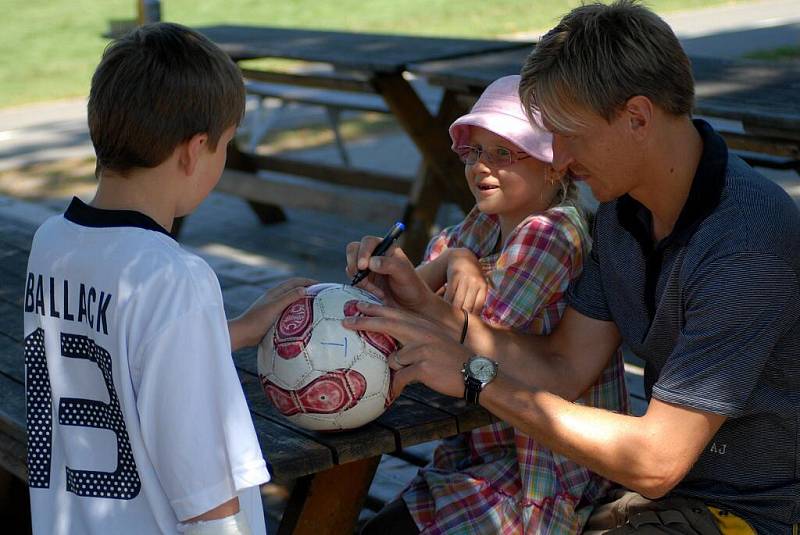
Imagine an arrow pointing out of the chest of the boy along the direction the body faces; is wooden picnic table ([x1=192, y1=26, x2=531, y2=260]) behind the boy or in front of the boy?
in front

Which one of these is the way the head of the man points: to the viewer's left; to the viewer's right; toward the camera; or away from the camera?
to the viewer's left

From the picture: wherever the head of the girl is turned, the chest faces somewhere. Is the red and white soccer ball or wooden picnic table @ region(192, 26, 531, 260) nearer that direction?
the red and white soccer ball

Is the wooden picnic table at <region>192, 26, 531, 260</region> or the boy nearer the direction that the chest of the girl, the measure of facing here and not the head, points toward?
the boy

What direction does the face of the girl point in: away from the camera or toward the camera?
toward the camera

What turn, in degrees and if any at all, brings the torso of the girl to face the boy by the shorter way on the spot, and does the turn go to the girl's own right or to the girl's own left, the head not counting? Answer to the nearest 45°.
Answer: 0° — they already face them

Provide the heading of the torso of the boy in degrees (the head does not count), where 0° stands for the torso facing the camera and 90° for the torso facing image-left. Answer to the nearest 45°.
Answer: approximately 225°

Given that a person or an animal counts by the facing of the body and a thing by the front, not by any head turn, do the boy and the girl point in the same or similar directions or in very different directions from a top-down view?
very different directions

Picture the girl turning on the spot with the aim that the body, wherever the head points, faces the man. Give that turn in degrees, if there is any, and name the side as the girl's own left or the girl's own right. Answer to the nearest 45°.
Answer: approximately 90° to the girl's own left

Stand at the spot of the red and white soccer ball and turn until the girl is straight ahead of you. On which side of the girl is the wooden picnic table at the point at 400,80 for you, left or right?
left

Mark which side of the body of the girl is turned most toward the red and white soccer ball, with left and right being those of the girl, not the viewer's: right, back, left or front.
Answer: front

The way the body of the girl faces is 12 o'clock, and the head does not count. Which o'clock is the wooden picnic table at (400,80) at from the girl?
The wooden picnic table is roughly at 4 o'clock from the girl.

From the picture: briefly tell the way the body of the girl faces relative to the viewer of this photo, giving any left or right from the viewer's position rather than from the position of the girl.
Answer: facing the viewer and to the left of the viewer

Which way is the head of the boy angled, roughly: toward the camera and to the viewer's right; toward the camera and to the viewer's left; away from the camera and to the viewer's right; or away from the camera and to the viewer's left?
away from the camera and to the viewer's right
